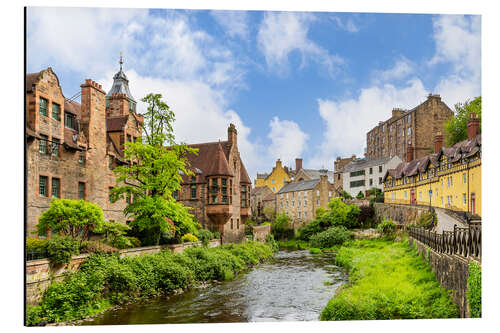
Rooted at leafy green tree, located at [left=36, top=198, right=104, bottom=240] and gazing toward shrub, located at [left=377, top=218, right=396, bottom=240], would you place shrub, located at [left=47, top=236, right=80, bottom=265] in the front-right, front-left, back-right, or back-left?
back-right

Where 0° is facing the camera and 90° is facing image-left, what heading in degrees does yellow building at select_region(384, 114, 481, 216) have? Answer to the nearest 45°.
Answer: approximately 45°

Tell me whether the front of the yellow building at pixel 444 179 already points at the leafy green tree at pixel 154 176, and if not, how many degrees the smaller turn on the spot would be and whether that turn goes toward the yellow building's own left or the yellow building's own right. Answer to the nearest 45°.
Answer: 0° — it already faces it

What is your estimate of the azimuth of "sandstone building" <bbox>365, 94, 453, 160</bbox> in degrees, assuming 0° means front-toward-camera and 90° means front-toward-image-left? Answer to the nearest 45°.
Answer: approximately 45°

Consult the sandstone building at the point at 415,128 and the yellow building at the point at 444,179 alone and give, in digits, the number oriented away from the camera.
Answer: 0

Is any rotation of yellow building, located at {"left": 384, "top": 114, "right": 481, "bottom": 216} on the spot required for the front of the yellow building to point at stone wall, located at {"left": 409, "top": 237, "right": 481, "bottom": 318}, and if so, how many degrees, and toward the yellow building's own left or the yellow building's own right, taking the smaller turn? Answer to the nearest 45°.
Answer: approximately 45° to the yellow building's own left
